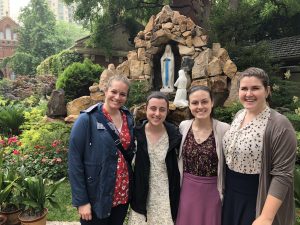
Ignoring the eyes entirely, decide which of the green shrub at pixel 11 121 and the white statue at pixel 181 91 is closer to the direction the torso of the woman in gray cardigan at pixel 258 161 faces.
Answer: the green shrub

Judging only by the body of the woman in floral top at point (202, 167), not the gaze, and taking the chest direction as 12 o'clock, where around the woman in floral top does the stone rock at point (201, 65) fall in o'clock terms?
The stone rock is roughly at 6 o'clock from the woman in floral top.

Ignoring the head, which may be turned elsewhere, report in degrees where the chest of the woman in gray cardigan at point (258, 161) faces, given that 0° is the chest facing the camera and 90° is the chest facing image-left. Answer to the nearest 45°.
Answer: approximately 45°

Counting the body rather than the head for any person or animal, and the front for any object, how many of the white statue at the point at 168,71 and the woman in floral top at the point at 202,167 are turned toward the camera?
2

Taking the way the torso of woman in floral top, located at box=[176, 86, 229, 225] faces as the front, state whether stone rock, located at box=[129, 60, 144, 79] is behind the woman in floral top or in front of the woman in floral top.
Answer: behind

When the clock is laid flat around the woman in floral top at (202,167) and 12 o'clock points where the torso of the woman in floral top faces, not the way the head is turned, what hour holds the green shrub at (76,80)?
The green shrub is roughly at 5 o'clock from the woman in floral top.

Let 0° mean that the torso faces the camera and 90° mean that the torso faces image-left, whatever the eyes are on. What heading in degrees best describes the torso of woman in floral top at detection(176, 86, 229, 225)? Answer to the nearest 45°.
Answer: approximately 0°

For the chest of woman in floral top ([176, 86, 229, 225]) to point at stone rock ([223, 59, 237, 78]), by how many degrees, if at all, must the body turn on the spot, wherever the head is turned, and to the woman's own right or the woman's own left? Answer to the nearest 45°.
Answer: approximately 180°

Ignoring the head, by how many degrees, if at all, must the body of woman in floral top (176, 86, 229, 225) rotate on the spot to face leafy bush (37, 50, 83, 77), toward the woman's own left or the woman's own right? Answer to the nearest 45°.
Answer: approximately 135° to the woman's own right

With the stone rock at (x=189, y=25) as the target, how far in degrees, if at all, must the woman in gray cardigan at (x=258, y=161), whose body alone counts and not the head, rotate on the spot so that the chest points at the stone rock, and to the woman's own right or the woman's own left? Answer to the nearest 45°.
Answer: approximately 135° to the woman's own right

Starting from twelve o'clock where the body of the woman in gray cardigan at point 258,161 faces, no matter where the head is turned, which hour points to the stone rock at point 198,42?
The stone rock is roughly at 4 o'clock from the woman in gray cardigan.

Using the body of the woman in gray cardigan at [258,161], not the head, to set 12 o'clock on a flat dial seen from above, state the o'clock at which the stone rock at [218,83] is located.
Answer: The stone rock is roughly at 4 o'clock from the woman in gray cardigan.
